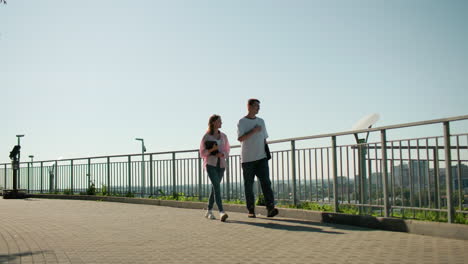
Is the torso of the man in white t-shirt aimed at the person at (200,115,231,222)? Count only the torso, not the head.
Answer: no

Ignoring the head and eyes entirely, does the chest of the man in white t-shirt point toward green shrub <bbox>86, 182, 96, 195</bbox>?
no
